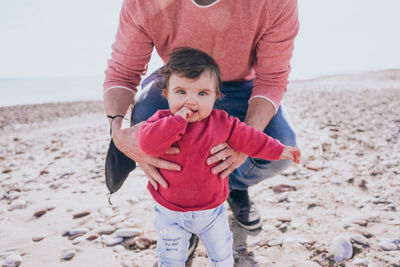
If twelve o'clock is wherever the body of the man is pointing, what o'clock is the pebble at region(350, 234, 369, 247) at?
The pebble is roughly at 10 o'clock from the man.

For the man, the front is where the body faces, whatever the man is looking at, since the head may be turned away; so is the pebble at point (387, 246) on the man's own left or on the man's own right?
on the man's own left

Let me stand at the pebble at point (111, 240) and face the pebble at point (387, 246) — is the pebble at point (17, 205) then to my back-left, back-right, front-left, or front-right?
back-left

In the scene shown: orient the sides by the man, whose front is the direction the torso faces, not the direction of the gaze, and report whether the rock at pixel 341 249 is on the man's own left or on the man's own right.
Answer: on the man's own left

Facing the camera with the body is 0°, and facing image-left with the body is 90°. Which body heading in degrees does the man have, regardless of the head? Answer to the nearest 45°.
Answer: approximately 0°
